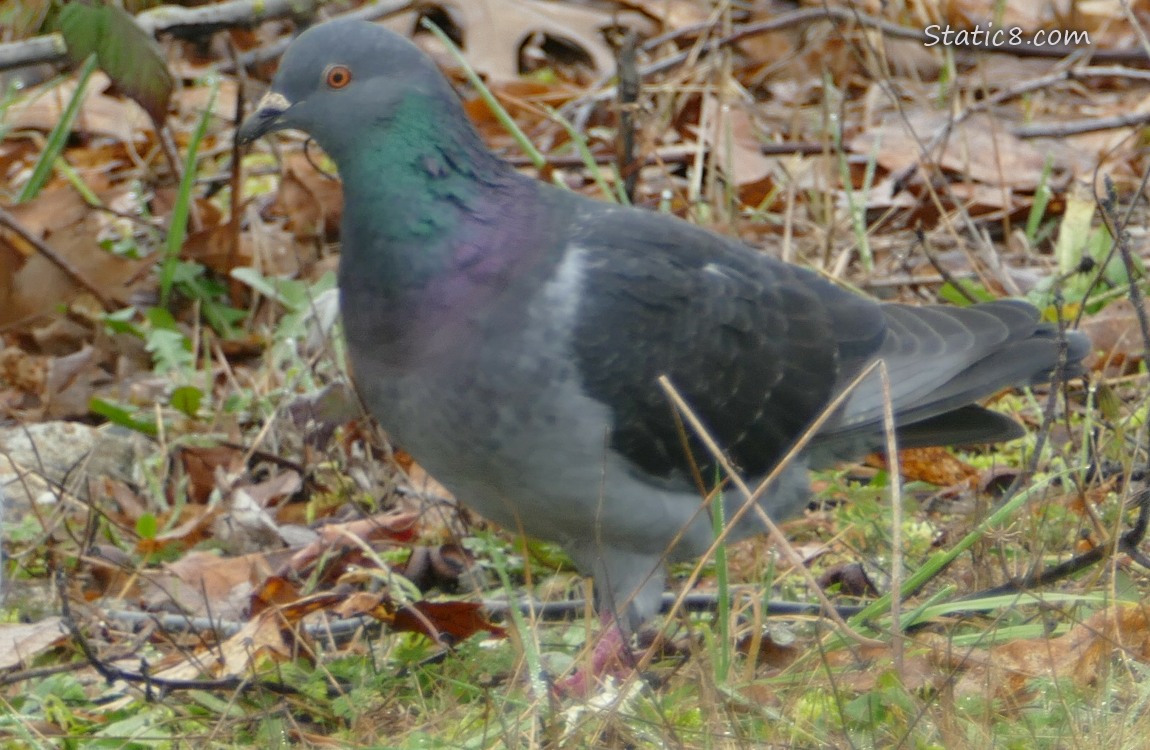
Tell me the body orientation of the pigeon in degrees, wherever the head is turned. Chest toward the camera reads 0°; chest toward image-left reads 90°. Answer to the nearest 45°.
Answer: approximately 90°

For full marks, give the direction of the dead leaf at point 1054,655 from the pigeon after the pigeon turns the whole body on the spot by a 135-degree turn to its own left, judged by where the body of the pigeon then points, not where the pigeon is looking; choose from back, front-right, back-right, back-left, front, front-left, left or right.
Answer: front

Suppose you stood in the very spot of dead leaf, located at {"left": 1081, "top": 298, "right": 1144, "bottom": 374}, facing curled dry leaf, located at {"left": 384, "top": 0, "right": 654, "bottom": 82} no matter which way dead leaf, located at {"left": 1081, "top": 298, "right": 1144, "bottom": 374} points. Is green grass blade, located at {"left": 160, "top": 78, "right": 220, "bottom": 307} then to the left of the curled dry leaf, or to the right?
left

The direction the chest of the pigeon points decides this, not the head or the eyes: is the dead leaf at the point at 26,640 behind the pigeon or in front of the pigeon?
in front

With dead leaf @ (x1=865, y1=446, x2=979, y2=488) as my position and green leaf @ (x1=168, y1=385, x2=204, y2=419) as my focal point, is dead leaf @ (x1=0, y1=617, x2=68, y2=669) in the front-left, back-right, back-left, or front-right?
front-left

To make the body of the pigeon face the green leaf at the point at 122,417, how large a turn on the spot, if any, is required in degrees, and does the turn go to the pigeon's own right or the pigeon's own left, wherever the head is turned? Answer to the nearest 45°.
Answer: approximately 45° to the pigeon's own right

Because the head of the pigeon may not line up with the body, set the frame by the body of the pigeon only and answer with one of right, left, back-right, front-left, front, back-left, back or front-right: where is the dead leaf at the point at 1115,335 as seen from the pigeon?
back-right

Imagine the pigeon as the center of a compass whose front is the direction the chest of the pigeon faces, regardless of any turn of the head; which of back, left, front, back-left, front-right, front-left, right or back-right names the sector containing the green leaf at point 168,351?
front-right

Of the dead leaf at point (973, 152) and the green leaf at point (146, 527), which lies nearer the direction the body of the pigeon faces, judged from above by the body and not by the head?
the green leaf

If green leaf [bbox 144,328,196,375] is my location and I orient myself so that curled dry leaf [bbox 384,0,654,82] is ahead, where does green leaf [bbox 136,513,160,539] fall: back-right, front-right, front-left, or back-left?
back-right

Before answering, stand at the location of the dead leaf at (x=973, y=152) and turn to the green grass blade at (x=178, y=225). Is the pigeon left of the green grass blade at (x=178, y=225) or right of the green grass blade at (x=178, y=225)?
left

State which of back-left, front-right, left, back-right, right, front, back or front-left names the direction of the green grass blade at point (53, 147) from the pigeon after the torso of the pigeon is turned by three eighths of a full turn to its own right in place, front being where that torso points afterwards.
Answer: left

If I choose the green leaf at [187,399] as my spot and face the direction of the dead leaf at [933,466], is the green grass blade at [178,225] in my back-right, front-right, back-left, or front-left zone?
back-left

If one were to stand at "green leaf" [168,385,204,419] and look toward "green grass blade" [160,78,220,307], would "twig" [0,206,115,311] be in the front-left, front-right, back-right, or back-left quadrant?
front-left

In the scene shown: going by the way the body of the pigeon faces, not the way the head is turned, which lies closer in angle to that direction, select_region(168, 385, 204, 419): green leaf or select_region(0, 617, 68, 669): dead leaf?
the dead leaf

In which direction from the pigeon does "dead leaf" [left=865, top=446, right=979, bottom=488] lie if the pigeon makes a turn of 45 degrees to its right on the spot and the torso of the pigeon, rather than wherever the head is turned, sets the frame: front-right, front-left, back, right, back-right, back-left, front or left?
right

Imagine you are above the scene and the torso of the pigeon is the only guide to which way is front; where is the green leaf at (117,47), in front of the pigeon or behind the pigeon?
in front

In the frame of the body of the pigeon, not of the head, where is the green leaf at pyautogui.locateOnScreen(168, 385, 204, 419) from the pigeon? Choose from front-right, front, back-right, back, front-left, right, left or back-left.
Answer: front-right
